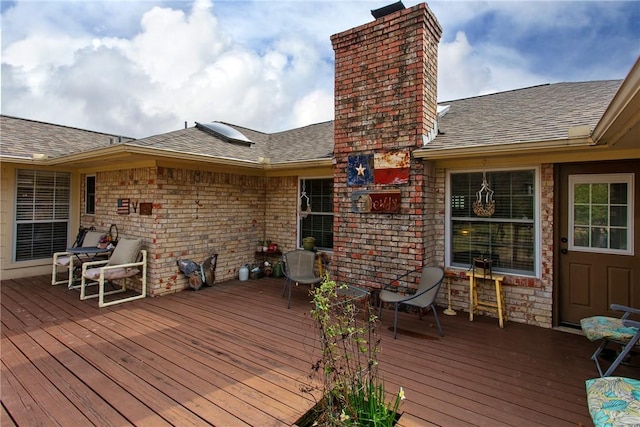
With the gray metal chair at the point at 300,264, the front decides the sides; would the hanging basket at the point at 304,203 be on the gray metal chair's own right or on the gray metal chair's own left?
on the gray metal chair's own left

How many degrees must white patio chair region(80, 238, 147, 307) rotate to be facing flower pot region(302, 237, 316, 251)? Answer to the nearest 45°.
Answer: approximately 135° to its left

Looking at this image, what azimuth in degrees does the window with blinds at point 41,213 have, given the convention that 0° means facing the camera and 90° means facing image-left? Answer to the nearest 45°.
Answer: approximately 315°

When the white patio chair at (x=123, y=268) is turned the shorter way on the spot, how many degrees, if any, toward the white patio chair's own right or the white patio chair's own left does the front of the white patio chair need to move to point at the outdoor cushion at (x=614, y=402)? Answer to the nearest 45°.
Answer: approximately 90° to the white patio chair's own left

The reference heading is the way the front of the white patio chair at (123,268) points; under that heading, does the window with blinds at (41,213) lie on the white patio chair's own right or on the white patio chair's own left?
on the white patio chair's own right

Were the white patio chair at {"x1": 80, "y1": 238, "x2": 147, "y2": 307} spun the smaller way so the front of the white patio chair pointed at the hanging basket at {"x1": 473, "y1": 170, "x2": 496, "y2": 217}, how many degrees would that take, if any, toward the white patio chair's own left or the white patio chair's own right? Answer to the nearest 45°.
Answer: approximately 90° to the white patio chair's own left
